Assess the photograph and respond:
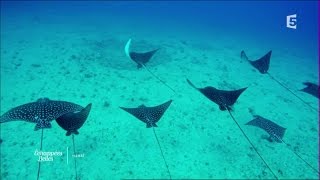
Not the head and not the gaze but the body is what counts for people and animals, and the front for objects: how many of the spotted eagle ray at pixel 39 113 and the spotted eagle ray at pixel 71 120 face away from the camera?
2

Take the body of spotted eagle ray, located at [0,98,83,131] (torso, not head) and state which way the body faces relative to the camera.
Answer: away from the camera

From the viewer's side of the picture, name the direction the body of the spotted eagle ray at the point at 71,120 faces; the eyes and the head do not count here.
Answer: away from the camera
